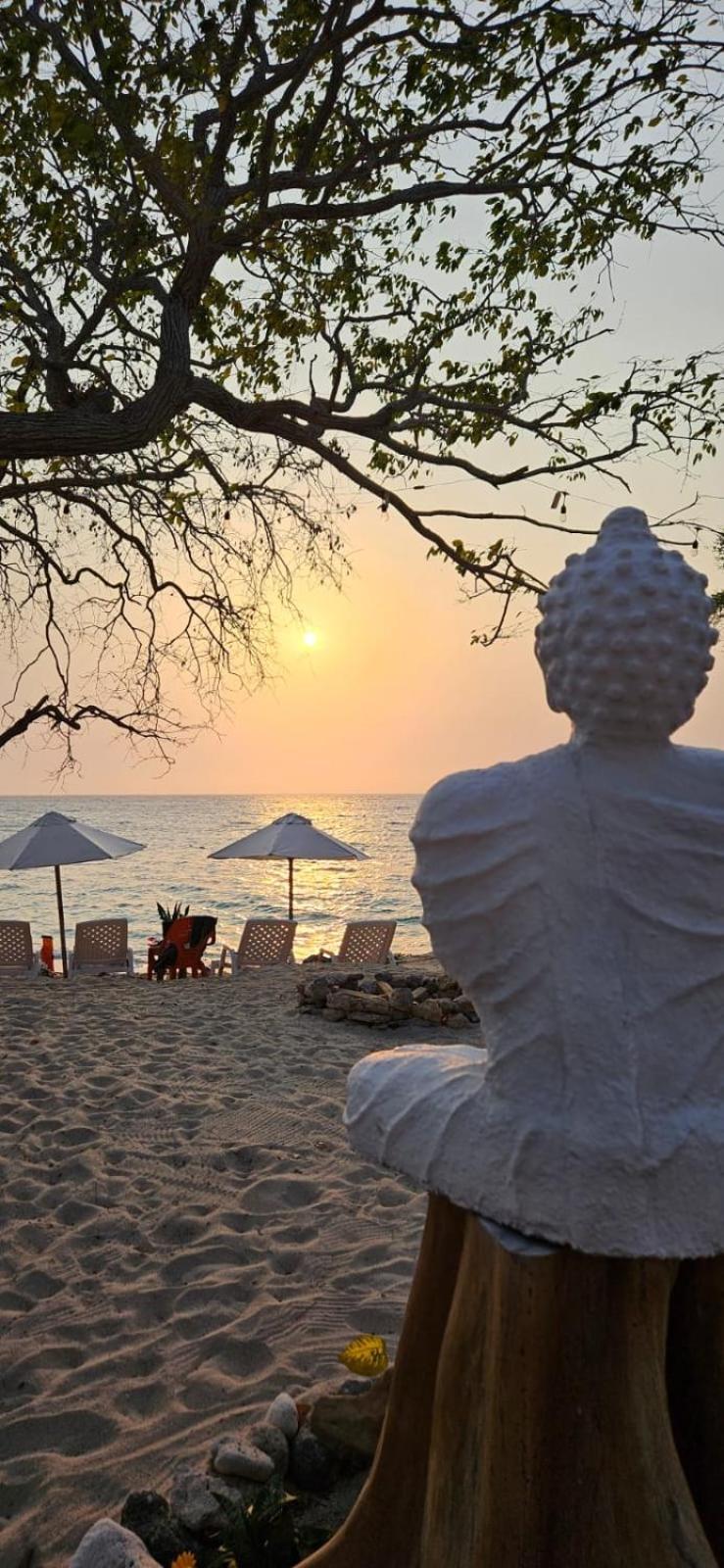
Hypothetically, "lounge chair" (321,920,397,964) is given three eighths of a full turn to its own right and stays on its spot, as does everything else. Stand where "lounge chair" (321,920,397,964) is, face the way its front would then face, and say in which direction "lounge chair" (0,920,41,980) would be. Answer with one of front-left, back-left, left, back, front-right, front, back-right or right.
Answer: back

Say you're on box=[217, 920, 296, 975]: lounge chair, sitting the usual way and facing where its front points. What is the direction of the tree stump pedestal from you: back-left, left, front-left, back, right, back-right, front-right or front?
back-left

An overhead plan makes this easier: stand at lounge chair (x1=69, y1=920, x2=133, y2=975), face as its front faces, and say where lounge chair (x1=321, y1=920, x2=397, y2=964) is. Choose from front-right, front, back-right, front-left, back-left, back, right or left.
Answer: right

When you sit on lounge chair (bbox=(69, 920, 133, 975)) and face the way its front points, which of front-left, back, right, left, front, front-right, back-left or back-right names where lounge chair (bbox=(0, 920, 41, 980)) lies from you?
left

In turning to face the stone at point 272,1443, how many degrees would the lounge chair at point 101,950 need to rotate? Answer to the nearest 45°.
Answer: approximately 180°

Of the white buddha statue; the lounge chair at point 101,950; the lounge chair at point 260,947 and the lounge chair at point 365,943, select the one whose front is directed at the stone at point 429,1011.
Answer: the white buddha statue

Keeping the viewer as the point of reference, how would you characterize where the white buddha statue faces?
facing away from the viewer

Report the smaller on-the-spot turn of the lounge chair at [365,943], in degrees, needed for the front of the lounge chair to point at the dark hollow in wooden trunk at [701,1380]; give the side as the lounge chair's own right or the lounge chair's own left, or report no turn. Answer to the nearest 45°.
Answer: approximately 135° to the lounge chair's own left

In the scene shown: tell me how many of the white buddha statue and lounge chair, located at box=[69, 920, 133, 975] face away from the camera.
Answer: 2

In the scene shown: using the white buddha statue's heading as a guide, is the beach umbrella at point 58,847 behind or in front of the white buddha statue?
in front

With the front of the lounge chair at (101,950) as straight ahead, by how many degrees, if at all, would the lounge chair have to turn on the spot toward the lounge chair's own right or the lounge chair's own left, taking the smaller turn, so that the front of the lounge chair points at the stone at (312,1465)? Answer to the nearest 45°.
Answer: approximately 180°

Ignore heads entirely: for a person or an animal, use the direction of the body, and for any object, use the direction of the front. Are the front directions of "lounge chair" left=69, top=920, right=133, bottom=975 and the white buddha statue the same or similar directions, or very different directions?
same or similar directions

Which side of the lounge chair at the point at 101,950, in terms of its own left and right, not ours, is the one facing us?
back

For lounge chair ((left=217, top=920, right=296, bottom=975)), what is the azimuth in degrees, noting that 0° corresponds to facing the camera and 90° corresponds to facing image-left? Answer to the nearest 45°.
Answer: approximately 135°

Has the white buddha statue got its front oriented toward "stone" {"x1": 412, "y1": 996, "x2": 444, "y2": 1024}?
yes

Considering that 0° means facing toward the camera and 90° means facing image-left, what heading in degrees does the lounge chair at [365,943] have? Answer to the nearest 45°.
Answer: approximately 135°

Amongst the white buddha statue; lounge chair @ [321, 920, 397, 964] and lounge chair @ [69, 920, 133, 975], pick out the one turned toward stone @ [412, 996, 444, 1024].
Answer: the white buddha statue

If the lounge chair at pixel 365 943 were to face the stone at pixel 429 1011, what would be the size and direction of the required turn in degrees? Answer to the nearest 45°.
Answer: approximately 135° to its left

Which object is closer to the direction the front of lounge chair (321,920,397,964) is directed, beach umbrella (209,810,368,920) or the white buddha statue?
the beach umbrella

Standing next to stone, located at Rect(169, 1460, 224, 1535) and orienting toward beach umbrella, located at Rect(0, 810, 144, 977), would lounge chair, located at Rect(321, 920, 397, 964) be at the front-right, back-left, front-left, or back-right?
front-right

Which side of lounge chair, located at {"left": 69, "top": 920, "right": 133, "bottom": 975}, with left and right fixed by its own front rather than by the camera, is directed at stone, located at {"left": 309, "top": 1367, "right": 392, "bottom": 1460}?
back
